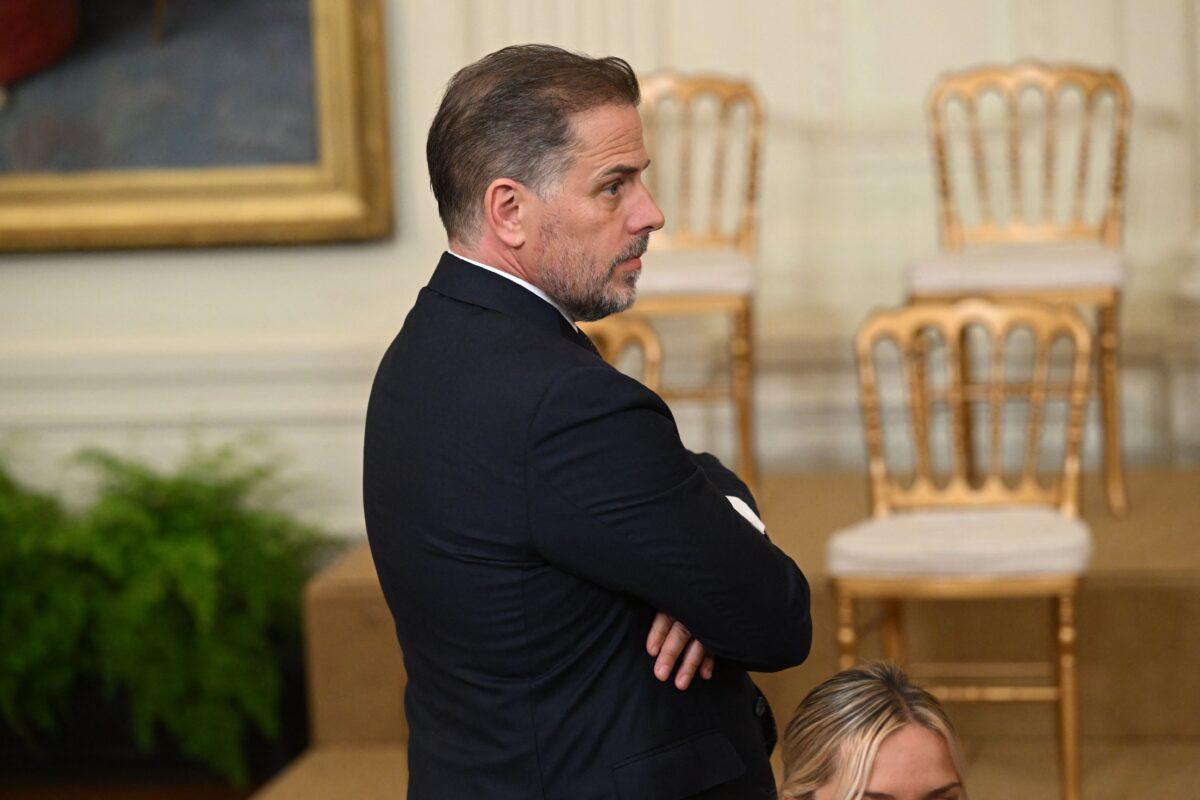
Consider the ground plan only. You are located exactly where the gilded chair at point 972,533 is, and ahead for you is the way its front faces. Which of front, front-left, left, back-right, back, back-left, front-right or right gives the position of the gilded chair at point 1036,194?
back

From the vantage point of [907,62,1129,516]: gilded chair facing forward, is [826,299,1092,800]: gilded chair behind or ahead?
ahead

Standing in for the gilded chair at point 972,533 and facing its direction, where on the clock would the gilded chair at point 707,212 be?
the gilded chair at point 707,212 is roughly at 5 o'clock from the gilded chair at point 972,533.

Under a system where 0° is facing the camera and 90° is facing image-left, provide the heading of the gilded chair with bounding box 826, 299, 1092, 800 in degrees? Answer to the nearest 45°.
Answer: approximately 0°

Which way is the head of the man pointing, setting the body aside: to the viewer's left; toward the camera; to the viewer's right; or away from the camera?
to the viewer's right

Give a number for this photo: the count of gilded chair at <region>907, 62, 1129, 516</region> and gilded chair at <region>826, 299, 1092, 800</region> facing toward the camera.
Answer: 2
